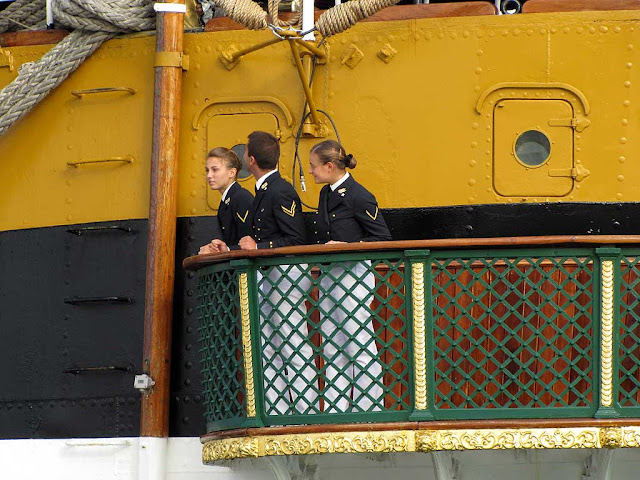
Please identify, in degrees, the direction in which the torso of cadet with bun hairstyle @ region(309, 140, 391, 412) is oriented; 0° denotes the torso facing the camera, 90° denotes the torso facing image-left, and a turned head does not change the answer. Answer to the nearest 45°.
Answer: approximately 45°

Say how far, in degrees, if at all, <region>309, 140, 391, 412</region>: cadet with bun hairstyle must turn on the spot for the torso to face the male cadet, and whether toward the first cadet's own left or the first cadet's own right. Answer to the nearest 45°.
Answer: approximately 45° to the first cadet's own right

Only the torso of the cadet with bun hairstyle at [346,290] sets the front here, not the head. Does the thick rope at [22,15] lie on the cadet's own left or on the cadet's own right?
on the cadet's own right
